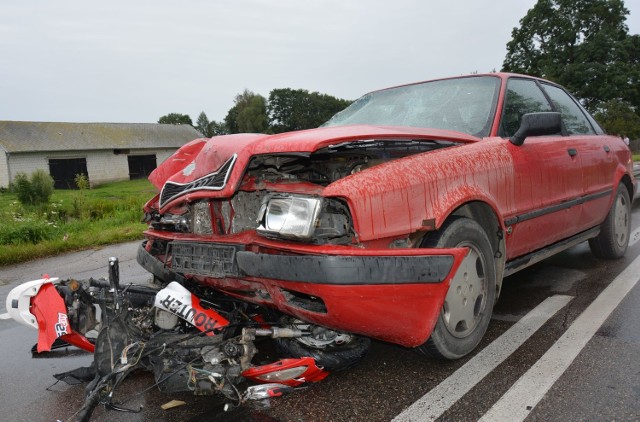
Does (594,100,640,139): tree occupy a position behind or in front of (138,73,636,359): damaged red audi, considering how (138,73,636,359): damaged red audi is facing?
behind

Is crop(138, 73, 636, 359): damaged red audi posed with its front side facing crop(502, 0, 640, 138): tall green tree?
no

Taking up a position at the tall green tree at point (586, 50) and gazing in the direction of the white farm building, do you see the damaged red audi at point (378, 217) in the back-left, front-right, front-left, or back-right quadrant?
front-left

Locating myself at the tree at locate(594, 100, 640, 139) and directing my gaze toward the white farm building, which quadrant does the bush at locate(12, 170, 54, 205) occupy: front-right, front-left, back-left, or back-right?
front-left

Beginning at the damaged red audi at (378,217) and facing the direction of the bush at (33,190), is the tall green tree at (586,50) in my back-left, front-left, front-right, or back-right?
front-right

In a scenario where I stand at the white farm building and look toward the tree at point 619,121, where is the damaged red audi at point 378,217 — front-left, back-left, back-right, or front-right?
front-right

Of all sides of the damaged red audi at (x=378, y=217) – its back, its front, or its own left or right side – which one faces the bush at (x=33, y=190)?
right

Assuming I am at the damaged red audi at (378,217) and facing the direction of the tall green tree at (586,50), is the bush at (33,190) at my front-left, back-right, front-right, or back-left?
front-left

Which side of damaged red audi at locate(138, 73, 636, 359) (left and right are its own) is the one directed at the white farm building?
right

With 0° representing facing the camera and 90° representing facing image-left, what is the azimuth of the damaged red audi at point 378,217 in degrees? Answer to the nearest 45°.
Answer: approximately 45°
